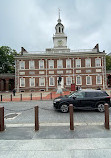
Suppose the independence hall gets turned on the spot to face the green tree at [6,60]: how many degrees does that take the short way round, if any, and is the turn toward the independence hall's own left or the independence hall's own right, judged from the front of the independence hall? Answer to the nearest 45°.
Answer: approximately 135° to the independence hall's own right

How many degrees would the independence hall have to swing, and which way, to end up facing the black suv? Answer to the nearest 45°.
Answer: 0° — it already faces it

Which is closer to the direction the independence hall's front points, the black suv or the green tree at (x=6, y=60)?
the black suv

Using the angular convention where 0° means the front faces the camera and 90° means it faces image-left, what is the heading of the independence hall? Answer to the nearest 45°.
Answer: approximately 0°

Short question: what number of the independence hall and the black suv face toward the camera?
1

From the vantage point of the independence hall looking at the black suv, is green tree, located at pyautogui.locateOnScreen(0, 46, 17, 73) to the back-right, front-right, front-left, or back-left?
back-right
